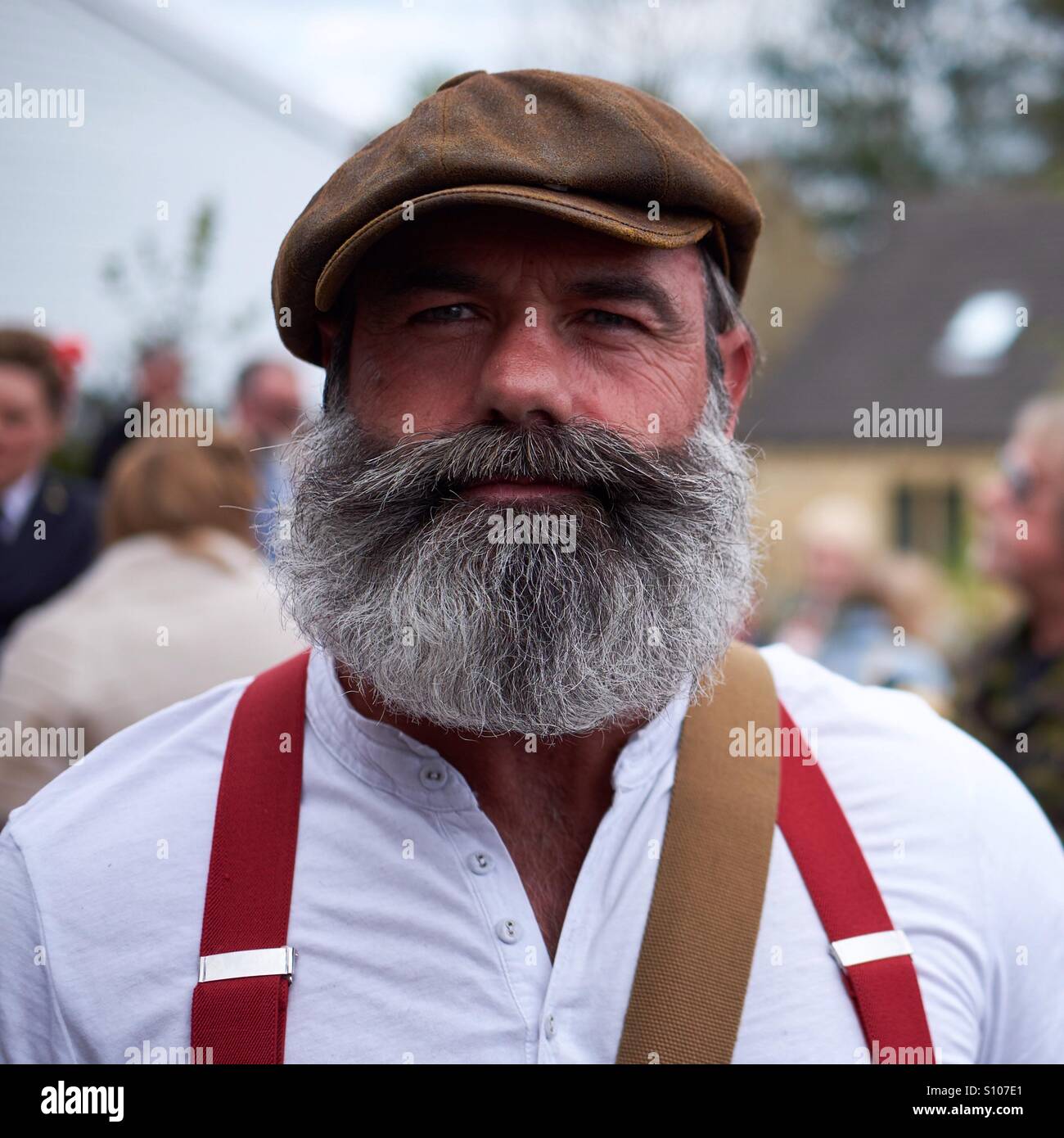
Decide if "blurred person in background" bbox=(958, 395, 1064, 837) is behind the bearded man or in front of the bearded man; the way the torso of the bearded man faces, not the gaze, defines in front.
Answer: behind

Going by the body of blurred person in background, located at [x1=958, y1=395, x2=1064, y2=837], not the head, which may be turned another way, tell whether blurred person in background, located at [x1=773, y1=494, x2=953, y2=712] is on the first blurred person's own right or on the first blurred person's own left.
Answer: on the first blurred person's own right

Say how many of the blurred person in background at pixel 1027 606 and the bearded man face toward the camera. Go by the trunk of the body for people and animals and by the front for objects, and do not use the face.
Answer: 1

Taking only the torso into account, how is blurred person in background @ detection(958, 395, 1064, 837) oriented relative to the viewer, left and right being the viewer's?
facing to the left of the viewer

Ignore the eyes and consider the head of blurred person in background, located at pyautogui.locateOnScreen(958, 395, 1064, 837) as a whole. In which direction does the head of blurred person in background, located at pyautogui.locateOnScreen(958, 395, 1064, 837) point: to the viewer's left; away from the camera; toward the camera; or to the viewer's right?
to the viewer's left

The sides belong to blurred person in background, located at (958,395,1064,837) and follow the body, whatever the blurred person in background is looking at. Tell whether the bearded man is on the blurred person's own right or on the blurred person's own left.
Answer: on the blurred person's own left

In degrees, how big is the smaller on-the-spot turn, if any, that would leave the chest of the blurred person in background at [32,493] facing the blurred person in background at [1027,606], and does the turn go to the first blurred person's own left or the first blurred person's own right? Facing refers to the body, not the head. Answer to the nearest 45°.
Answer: approximately 90° to the first blurred person's own left

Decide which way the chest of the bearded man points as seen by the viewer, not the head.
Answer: toward the camera

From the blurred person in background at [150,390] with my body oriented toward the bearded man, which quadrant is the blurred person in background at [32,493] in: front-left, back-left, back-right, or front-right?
front-right

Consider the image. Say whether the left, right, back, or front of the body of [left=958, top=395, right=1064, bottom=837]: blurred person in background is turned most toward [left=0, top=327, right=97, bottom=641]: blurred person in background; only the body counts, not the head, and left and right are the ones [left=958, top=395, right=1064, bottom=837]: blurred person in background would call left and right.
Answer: front

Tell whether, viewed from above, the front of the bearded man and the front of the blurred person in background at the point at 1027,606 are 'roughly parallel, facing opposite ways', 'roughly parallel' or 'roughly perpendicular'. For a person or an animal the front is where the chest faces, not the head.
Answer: roughly perpendicular
